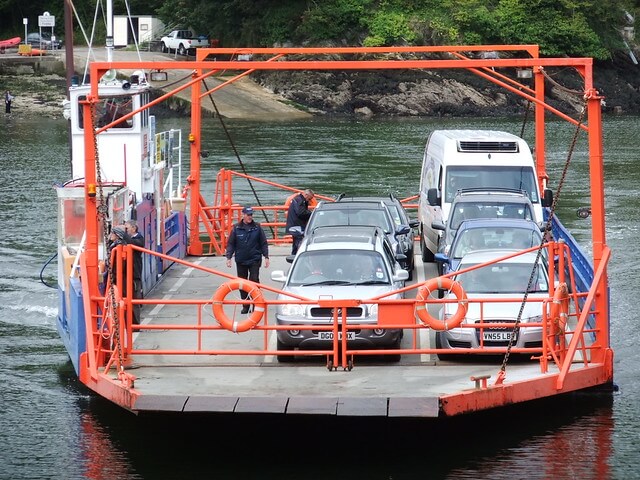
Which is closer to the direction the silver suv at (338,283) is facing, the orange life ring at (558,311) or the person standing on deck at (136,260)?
the orange life ring

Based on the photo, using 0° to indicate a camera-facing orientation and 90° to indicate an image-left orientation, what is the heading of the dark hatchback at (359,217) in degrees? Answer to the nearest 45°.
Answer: approximately 0°

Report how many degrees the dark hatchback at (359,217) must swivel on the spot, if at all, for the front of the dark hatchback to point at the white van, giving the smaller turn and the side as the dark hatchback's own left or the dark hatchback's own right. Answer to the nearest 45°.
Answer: approximately 135° to the dark hatchback's own left

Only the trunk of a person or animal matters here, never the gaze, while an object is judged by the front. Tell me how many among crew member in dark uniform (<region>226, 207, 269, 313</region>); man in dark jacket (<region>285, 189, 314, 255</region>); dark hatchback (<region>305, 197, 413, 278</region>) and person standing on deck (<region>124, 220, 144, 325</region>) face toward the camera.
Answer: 2

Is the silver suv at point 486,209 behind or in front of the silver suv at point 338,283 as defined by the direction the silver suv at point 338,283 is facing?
behind

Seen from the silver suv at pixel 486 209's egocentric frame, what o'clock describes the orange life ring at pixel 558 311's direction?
The orange life ring is roughly at 12 o'clock from the silver suv.

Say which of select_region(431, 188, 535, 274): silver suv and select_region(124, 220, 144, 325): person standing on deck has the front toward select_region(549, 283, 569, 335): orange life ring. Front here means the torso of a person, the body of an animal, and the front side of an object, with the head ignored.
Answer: the silver suv

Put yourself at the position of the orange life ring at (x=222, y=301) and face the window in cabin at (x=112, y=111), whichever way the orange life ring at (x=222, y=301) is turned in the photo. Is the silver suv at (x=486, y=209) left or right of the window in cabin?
right

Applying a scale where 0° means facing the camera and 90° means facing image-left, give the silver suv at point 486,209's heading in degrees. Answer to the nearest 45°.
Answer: approximately 0°

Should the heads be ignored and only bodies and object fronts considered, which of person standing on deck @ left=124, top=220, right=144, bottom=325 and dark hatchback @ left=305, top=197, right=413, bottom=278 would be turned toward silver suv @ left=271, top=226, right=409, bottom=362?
the dark hatchback

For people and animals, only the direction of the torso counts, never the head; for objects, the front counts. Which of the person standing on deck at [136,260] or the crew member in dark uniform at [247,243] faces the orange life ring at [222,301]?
the crew member in dark uniform

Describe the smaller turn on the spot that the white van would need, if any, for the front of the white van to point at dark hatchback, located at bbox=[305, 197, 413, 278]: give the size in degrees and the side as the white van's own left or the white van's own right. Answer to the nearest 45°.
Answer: approximately 45° to the white van's own right

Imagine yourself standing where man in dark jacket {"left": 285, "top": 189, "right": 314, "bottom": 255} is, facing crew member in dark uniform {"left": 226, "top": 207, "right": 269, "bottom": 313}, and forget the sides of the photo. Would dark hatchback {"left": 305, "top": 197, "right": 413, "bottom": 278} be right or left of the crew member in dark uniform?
left
